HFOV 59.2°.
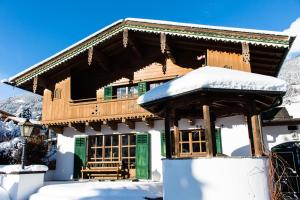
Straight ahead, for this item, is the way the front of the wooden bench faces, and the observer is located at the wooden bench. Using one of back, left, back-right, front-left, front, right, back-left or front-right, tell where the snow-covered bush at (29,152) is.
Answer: back-right

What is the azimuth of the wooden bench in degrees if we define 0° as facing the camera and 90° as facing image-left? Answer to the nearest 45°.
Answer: approximately 0°

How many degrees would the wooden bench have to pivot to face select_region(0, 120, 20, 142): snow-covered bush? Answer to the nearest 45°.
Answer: approximately 135° to its right
